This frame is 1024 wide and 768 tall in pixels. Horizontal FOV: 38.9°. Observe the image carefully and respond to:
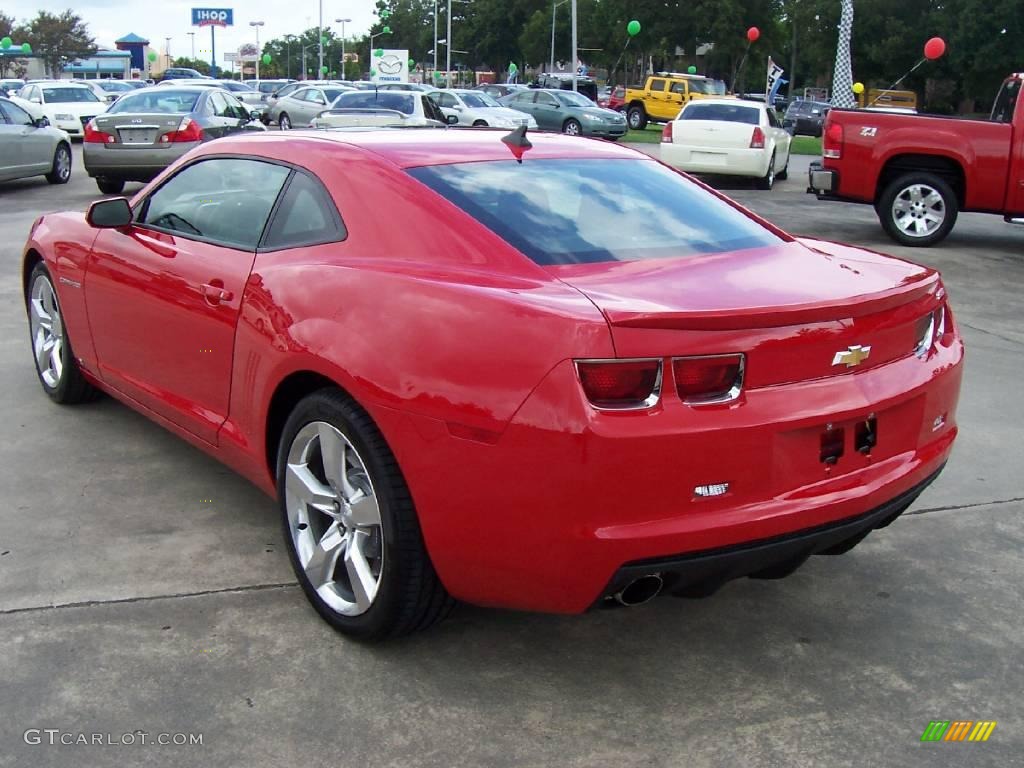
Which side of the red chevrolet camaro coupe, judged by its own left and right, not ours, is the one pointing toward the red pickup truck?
right

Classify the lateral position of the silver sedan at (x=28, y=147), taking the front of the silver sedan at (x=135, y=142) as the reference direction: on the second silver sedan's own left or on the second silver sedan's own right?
on the second silver sedan's own left

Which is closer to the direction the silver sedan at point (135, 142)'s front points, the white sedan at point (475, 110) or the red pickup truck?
the white sedan

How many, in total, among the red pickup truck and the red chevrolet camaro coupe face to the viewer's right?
1

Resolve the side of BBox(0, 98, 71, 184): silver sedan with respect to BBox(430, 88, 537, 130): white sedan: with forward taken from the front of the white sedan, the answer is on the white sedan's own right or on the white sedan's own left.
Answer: on the white sedan's own right

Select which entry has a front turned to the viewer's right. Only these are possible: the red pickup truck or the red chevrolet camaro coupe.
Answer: the red pickup truck

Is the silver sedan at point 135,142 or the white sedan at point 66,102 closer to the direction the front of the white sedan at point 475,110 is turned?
the silver sedan

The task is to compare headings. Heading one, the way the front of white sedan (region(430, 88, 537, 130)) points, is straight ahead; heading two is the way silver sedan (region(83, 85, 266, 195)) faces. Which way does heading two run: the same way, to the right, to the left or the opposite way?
to the left

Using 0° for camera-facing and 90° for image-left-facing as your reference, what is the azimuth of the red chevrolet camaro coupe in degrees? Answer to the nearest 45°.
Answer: approximately 135°

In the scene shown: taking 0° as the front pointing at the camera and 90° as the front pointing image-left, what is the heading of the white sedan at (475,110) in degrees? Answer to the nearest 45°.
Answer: approximately 315°
